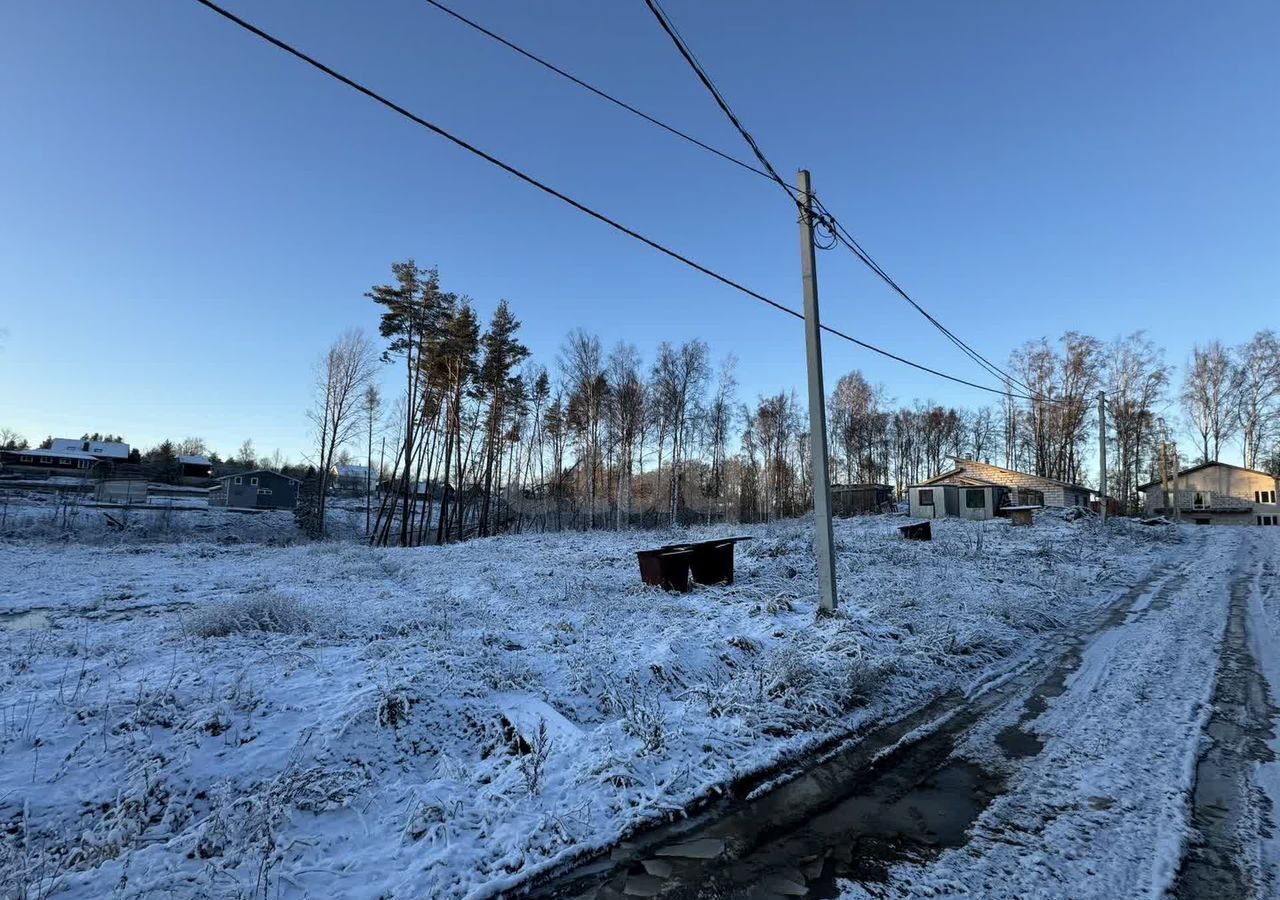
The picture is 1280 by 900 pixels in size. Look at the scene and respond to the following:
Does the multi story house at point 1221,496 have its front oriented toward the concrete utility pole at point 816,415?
yes

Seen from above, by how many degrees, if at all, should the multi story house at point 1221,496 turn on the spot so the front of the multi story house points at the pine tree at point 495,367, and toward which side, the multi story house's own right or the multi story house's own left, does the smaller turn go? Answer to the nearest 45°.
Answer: approximately 45° to the multi story house's own right

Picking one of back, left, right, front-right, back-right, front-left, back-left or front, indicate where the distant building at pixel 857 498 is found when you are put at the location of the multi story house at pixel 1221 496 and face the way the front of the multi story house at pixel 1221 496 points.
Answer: front-right

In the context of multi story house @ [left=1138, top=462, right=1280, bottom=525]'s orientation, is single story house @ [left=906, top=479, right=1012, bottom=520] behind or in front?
in front

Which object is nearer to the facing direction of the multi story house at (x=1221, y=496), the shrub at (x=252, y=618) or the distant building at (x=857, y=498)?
the shrub

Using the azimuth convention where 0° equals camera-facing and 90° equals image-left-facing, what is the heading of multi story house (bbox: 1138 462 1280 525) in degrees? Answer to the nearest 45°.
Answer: approximately 0°

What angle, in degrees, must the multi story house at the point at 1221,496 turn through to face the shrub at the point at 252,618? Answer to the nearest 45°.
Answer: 0° — it already faces it
